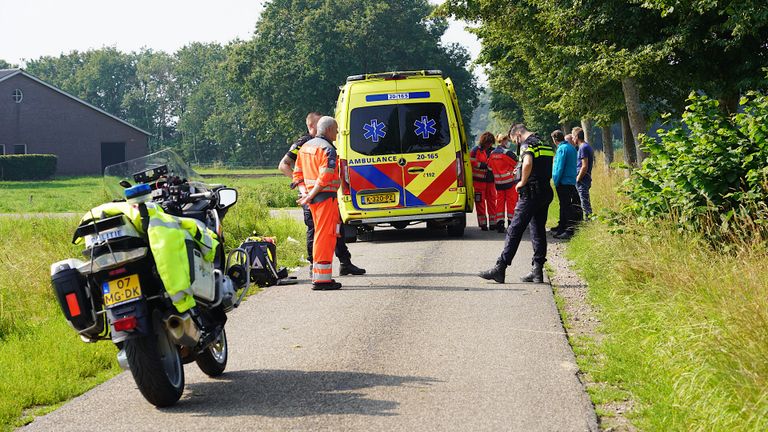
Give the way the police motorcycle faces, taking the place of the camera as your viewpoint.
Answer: facing away from the viewer and to the right of the viewer

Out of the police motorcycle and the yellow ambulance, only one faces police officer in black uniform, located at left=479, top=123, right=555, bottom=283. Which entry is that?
the police motorcycle

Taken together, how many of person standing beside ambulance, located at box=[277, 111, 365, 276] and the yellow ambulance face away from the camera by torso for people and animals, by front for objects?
1

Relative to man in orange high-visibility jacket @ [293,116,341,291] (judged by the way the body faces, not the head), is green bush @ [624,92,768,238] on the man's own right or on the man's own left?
on the man's own right

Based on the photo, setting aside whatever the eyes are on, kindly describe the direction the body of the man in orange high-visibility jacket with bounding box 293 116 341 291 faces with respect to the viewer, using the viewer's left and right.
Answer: facing away from the viewer and to the right of the viewer

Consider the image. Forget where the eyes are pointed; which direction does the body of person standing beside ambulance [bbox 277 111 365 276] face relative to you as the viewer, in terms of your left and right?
facing to the right of the viewer

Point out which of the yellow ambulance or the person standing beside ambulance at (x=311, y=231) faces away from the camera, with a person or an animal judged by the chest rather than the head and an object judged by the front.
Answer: the yellow ambulance

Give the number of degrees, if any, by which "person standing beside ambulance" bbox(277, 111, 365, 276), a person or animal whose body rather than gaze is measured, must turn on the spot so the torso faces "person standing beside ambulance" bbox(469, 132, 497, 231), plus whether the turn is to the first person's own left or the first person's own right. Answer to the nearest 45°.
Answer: approximately 45° to the first person's own left

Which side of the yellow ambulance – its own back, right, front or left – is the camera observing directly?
back
